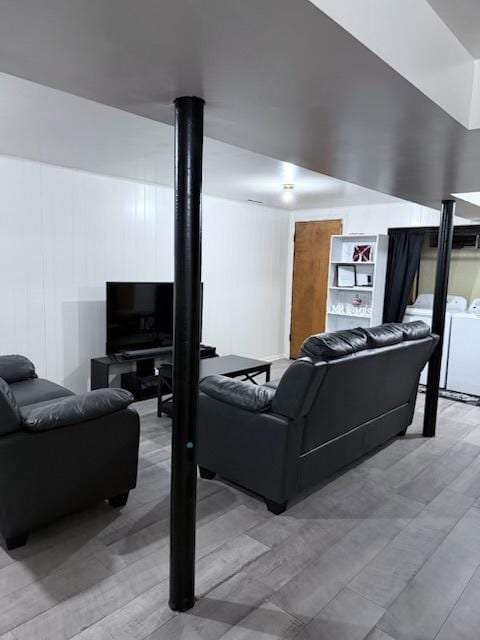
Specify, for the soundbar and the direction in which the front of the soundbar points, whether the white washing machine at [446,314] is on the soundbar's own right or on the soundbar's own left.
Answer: on the soundbar's own left

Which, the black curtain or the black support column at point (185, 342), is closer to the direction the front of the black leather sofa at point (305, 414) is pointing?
the black curtain

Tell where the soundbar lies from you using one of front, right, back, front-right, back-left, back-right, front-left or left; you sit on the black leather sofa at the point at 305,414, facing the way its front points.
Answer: front

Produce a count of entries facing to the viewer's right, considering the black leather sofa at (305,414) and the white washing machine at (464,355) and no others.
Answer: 0

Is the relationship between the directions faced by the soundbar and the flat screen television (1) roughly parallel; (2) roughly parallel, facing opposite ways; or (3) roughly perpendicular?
roughly parallel

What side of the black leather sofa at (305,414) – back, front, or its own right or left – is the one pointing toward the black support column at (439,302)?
right

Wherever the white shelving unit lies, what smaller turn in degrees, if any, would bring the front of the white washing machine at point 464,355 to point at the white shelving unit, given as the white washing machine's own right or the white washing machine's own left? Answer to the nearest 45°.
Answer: approximately 45° to the white washing machine's own right

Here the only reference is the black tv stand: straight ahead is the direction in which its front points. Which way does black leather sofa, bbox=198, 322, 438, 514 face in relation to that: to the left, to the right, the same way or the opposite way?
the opposite way

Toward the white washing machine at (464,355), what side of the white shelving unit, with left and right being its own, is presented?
left

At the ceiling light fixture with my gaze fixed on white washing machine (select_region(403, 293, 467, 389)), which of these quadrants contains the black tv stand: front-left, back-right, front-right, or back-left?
back-right

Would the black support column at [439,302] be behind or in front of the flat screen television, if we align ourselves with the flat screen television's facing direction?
in front

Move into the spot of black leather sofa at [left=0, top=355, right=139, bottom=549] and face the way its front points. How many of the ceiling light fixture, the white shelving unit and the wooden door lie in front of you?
3

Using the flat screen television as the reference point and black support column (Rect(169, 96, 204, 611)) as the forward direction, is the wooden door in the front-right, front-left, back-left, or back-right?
back-left

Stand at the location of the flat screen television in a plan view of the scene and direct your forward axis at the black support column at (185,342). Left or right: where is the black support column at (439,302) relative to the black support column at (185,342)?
left

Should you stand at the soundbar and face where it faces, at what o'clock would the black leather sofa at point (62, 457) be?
The black leather sofa is roughly at 2 o'clock from the soundbar.

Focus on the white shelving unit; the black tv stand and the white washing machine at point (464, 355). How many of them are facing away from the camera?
0
